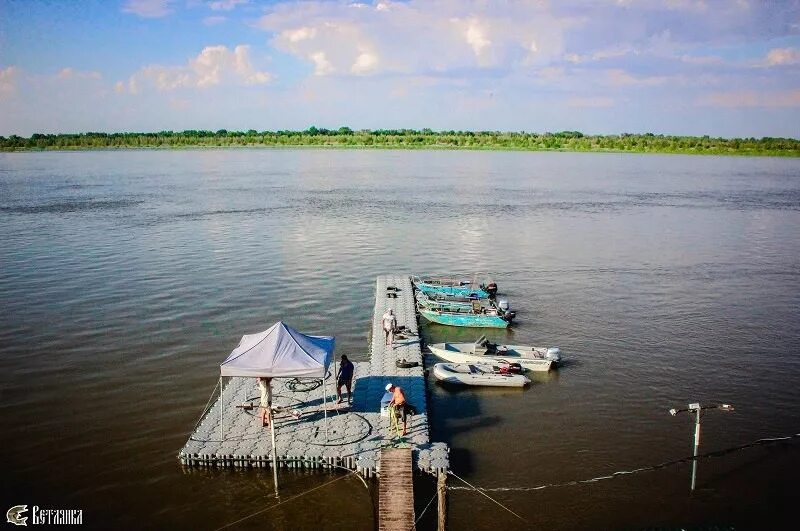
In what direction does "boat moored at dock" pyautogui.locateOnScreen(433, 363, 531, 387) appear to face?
to the viewer's left

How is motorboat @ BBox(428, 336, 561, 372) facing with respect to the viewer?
to the viewer's left

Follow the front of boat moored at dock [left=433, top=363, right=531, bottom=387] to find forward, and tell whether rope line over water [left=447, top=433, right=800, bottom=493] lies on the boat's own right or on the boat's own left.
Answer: on the boat's own left

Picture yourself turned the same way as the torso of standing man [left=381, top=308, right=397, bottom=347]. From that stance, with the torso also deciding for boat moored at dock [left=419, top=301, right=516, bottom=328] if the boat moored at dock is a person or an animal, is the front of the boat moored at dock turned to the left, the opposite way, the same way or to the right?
to the right

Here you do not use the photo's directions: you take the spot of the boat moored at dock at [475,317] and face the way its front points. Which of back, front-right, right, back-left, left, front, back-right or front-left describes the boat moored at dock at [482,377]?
left

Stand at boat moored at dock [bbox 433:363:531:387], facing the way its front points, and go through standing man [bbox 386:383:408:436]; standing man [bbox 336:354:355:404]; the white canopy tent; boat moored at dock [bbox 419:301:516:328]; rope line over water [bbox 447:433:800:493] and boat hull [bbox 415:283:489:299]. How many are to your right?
2

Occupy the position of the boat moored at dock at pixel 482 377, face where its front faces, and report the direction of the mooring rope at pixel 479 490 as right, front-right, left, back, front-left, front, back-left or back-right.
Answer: left

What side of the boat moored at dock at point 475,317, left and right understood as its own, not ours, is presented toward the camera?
left

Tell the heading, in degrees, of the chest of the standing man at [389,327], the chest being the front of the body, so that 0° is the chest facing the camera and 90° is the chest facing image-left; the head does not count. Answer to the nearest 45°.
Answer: approximately 0°

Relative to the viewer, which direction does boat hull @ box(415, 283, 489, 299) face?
to the viewer's left

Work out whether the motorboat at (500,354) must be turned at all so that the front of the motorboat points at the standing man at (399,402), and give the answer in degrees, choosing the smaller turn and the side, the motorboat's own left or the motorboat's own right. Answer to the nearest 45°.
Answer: approximately 90° to the motorboat's own left

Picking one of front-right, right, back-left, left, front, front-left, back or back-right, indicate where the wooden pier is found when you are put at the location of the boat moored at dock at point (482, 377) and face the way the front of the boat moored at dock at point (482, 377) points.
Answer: left
